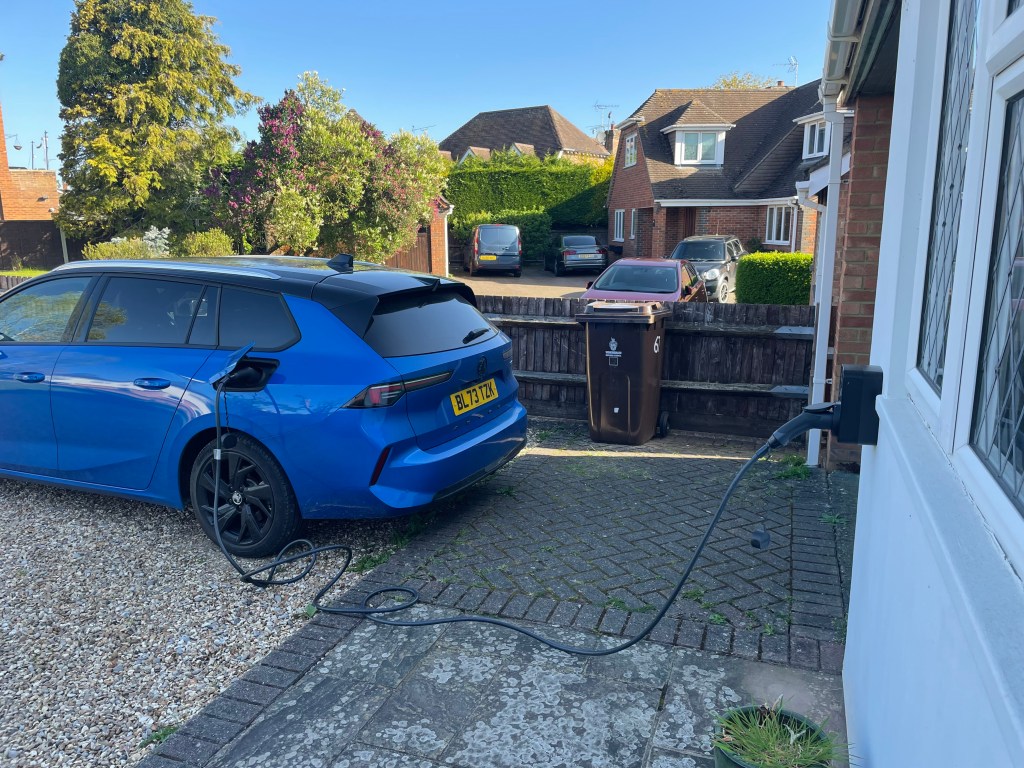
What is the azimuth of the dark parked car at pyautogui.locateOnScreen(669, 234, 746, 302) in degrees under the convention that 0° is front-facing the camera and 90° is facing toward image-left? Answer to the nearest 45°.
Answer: approximately 45°

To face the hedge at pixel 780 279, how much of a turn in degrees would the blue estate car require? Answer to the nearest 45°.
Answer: approximately 90° to its right

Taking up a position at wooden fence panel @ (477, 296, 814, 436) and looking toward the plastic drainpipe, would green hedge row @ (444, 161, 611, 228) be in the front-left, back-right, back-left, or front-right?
back-left

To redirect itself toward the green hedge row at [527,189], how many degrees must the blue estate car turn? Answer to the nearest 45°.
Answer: approximately 45° to its right

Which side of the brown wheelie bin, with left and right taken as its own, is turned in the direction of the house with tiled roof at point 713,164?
back

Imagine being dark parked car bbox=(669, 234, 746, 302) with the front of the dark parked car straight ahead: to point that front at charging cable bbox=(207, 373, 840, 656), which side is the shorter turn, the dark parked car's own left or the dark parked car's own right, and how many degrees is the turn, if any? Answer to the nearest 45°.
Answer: approximately 45° to the dark parked car's own left

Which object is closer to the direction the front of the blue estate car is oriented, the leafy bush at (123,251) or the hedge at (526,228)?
the leafy bush

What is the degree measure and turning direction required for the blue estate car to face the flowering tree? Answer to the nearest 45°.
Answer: approximately 45° to its right

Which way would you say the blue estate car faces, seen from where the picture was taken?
facing away from the viewer and to the left of the viewer

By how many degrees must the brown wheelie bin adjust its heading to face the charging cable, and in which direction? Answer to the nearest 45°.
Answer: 0° — it already faces it

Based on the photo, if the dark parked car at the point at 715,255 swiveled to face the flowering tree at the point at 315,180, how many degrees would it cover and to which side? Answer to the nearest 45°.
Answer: approximately 45° to its right

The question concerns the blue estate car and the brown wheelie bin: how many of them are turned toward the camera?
1

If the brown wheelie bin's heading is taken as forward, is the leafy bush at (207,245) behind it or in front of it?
behind

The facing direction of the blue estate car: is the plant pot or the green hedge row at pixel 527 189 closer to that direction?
the green hedge row

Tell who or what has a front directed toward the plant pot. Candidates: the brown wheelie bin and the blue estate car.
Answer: the brown wheelie bin
